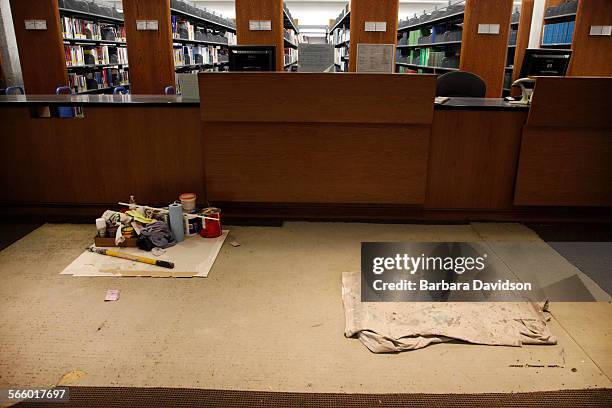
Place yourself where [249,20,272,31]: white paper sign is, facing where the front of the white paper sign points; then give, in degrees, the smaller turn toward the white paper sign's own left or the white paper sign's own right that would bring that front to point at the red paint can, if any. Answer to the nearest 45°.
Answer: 0° — it already faces it

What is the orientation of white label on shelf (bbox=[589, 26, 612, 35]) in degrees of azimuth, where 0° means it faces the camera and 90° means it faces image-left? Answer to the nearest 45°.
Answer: approximately 0°

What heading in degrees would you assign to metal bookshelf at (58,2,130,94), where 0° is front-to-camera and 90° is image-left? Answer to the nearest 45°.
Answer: approximately 315°

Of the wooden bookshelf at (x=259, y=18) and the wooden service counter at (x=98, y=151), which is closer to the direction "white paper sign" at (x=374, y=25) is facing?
the wooden service counter

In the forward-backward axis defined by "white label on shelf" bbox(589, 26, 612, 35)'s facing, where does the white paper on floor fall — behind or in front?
in front

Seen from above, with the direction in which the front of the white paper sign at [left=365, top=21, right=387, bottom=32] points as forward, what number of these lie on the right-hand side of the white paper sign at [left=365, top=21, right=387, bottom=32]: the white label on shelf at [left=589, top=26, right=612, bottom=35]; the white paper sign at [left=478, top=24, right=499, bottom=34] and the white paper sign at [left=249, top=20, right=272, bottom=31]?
1
